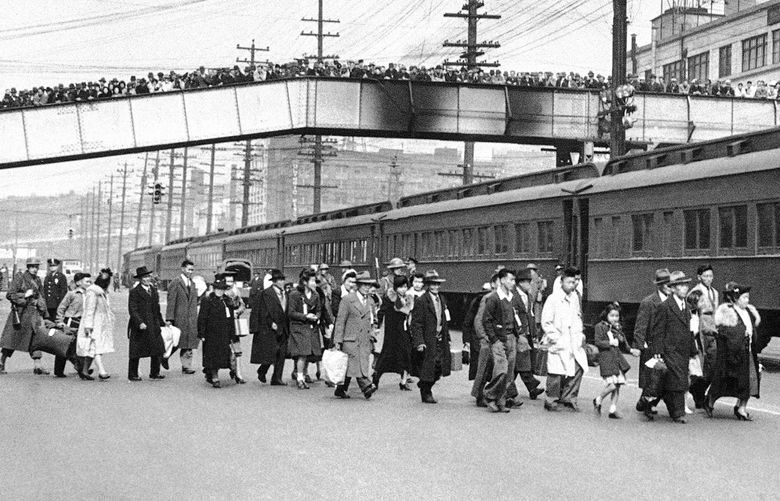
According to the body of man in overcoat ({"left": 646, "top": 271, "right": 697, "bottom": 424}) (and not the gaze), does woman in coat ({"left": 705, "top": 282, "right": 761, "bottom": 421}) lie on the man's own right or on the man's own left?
on the man's own left

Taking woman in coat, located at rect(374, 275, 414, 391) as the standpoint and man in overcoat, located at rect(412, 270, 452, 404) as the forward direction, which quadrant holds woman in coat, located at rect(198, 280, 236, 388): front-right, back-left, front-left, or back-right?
back-right

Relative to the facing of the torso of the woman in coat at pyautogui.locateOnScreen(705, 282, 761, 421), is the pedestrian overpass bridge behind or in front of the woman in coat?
behind

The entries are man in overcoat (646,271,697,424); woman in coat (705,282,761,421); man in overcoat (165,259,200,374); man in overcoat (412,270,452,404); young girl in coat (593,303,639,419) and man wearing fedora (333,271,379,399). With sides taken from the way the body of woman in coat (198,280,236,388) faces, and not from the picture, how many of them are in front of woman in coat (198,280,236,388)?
5
